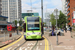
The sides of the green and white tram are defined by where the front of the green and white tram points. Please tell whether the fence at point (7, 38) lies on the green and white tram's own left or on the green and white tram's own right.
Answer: on the green and white tram's own right

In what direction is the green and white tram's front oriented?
toward the camera
